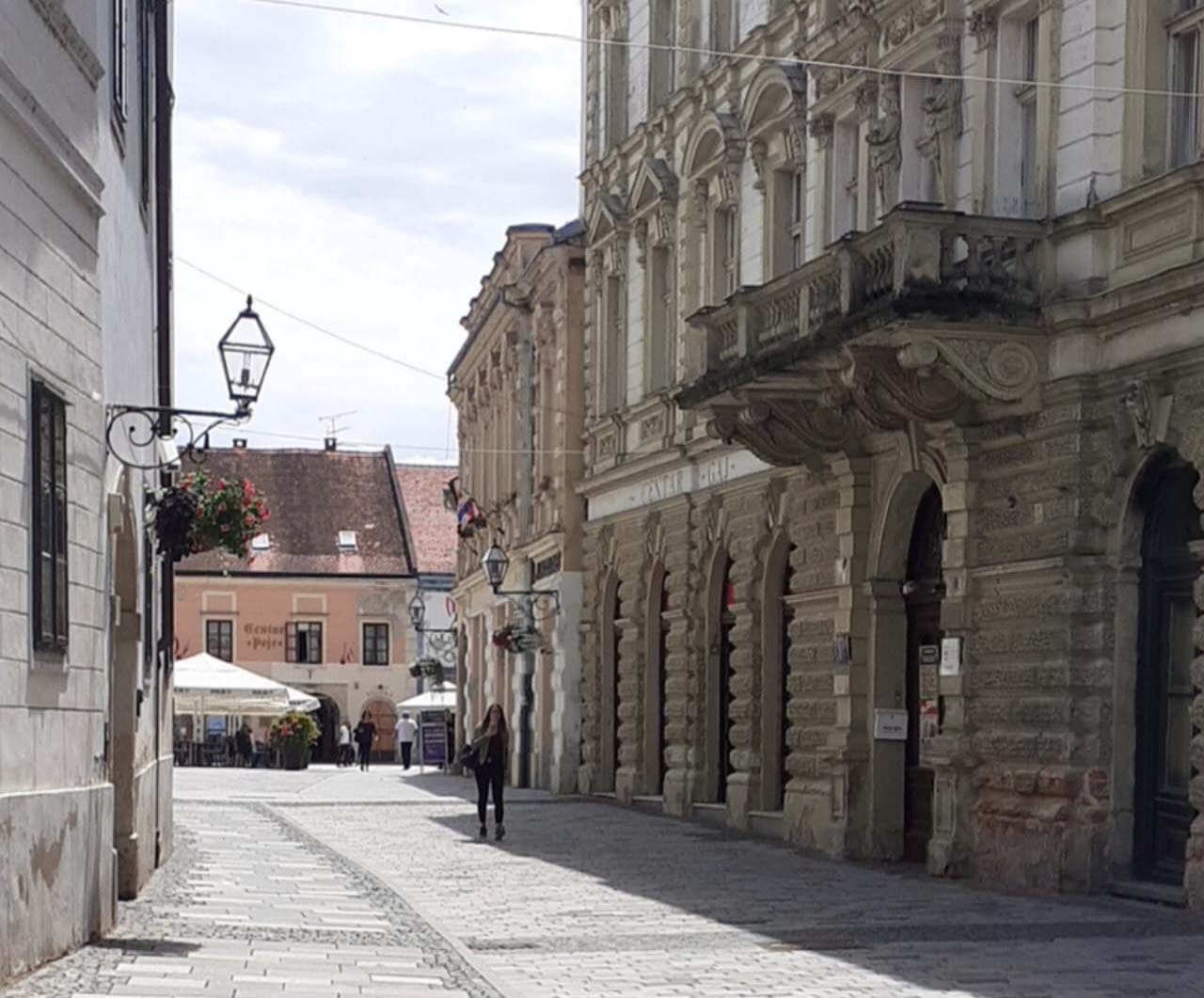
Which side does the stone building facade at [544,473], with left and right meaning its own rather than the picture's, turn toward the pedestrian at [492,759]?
left

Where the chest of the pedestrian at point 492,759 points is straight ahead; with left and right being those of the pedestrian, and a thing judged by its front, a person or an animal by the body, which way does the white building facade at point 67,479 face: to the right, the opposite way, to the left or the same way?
to the left

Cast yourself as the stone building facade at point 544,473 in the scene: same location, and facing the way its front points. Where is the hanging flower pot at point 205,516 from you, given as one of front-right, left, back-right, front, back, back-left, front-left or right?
left

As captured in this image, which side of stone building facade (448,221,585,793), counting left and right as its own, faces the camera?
left

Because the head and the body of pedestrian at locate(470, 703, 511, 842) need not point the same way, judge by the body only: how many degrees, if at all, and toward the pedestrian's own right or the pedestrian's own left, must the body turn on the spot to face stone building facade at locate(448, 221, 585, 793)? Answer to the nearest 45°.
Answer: approximately 180°

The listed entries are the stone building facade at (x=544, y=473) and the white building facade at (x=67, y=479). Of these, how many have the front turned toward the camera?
0

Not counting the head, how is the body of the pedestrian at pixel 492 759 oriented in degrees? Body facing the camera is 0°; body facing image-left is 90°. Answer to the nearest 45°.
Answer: approximately 0°

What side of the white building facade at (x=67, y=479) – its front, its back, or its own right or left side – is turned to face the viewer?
right

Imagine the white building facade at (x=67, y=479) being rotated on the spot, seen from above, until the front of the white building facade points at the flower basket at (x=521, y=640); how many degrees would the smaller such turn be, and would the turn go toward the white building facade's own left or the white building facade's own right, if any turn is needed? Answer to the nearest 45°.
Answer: approximately 90° to the white building facade's own left

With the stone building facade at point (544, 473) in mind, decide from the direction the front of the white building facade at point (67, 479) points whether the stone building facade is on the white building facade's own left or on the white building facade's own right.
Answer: on the white building facade's own left

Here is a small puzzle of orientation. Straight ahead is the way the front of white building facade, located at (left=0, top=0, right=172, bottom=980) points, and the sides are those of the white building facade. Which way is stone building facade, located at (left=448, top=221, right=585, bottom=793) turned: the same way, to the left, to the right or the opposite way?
the opposite way

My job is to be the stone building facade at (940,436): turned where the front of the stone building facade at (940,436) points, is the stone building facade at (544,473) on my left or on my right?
on my right

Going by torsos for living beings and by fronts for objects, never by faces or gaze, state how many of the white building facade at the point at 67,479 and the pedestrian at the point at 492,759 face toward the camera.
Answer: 1
